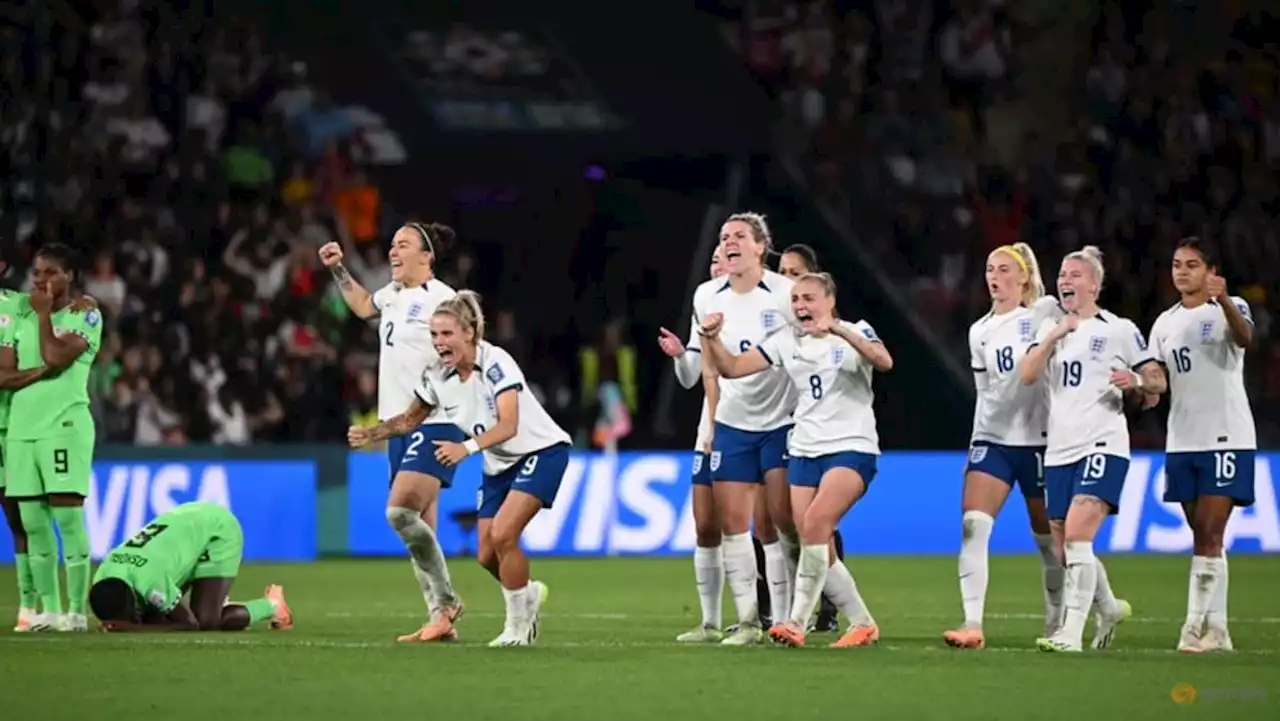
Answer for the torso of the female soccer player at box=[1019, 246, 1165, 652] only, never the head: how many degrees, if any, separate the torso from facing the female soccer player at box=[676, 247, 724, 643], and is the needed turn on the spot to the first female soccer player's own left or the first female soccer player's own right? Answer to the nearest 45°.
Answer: approximately 45° to the first female soccer player's own right

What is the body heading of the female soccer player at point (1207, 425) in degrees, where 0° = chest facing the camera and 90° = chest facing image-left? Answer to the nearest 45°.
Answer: approximately 45°

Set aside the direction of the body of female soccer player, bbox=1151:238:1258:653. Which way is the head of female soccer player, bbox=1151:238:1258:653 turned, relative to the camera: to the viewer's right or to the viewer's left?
to the viewer's left

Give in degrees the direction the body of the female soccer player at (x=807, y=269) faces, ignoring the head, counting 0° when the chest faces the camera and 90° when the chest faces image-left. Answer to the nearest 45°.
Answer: approximately 45°

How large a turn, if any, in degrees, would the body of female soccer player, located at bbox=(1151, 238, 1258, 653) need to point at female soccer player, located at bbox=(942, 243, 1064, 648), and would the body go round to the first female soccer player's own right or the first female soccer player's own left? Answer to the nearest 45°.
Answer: approximately 45° to the first female soccer player's own right
